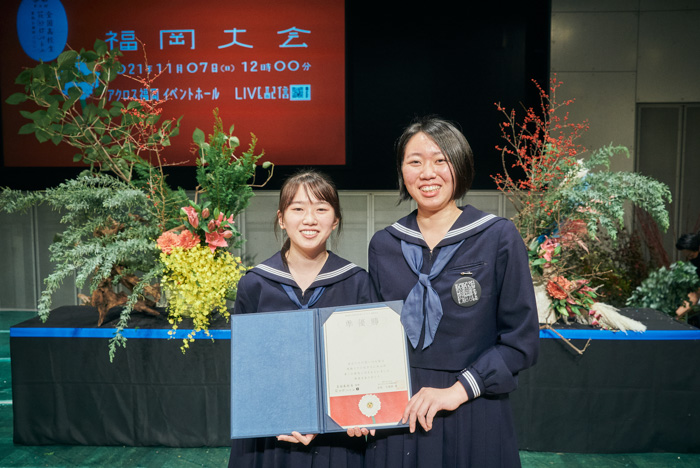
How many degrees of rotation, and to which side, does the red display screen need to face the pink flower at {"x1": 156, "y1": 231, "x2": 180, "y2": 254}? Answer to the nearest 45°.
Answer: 0° — it already faces it

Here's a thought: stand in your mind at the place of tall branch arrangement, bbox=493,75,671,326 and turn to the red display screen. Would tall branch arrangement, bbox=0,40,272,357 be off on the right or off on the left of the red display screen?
left

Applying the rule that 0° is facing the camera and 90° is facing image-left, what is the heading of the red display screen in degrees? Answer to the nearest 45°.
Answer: approximately 0°

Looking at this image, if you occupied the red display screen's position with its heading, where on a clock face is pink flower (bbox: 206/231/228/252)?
The pink flower is roughly at 12 o'clock from the red display screen.
